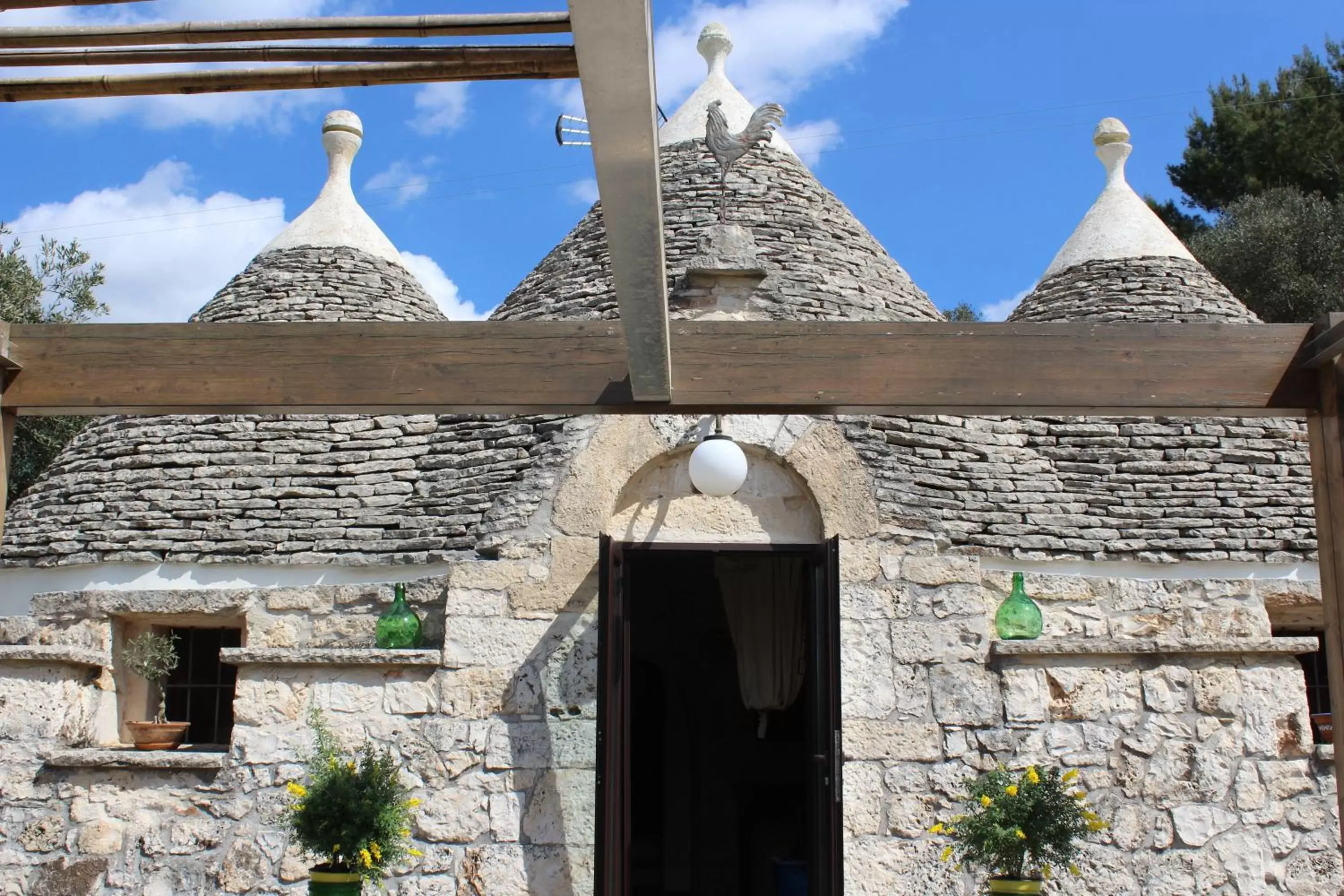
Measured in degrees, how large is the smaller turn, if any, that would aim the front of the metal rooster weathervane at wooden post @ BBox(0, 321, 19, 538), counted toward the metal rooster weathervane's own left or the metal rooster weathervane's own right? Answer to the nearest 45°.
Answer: approximately 45° to the metal rooster weathervane's own left

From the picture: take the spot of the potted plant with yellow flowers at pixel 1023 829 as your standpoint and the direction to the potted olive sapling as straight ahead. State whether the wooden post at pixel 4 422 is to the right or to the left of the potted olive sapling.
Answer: left

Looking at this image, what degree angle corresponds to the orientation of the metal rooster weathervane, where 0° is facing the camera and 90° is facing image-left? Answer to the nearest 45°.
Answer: approximately 90°

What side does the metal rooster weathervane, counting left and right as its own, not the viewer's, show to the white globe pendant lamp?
left

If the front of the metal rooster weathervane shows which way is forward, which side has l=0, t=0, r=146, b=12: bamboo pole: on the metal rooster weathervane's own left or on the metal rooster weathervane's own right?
on the metal rooster weathervane's own left
